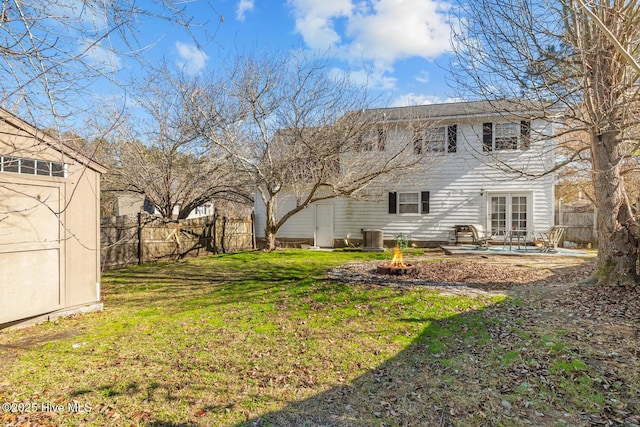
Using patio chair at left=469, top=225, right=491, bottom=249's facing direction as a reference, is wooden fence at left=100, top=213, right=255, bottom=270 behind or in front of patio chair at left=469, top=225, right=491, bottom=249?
behind

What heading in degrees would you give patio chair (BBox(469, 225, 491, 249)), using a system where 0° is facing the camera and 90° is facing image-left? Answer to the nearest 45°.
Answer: approximately 270°

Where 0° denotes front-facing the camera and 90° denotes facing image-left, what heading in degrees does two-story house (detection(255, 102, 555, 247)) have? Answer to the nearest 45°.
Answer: approximately 180°

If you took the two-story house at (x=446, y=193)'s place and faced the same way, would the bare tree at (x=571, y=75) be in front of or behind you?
behind

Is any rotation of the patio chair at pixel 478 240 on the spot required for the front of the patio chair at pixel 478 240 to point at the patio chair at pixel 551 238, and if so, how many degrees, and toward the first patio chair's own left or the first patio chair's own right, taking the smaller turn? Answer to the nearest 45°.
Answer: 0° — it already faces it

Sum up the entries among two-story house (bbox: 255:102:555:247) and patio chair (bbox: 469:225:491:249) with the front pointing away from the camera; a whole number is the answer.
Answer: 1

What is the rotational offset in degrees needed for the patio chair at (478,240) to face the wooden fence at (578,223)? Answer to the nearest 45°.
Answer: approximately 45° to its left

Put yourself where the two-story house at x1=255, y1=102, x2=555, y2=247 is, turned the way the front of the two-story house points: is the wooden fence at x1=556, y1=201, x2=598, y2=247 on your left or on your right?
on your right

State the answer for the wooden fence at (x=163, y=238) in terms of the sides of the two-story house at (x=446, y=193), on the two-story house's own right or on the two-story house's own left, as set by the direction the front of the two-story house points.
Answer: on the two-story house's own left
